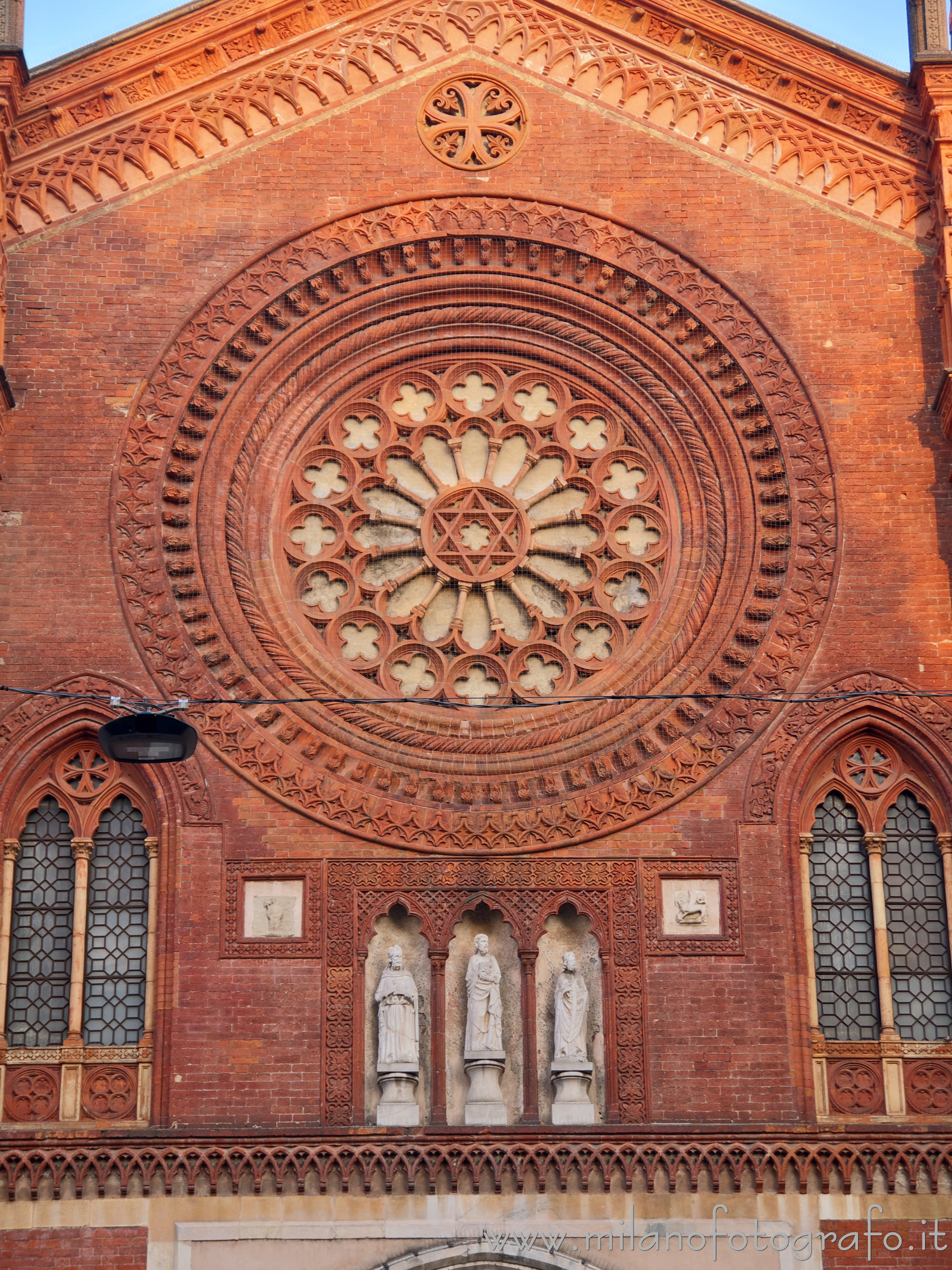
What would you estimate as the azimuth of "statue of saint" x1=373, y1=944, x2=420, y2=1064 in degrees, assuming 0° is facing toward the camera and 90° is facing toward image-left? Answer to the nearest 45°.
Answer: approximately 0°

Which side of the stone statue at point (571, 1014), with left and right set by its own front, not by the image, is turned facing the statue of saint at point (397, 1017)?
right

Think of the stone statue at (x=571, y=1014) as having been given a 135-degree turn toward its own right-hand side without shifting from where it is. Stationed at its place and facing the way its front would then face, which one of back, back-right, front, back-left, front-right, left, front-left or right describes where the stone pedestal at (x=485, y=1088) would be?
front-left

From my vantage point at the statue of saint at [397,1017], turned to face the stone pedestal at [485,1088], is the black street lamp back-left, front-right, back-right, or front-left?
back-right

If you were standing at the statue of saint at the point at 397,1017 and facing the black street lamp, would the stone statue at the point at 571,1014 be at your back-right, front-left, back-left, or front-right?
back-left

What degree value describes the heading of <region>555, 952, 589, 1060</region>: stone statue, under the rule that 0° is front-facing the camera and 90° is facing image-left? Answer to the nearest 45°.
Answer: approximately 0°

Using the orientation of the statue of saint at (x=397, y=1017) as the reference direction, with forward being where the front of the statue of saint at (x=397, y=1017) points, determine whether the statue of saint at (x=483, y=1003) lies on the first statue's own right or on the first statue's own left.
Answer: on the first statue's own left

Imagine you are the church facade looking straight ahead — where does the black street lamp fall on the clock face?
The black street lamp is roughly at 1 o'clock from the church facade.

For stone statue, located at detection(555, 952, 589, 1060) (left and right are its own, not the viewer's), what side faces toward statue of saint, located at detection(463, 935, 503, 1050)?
right

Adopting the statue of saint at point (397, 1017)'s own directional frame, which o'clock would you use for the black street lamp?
The black street lamp is roughly at 1 o'clock from the statue of saint.

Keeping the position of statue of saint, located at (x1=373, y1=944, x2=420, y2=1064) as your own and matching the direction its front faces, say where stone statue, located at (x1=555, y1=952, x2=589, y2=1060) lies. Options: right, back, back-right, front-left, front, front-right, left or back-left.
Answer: left

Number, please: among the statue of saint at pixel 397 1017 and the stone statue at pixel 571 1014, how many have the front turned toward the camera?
2

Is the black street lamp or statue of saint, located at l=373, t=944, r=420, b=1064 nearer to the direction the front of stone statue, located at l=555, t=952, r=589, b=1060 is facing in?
the black street lamp

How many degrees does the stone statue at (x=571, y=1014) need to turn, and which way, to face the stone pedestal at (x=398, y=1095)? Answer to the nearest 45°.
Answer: approximately 90° to its right
